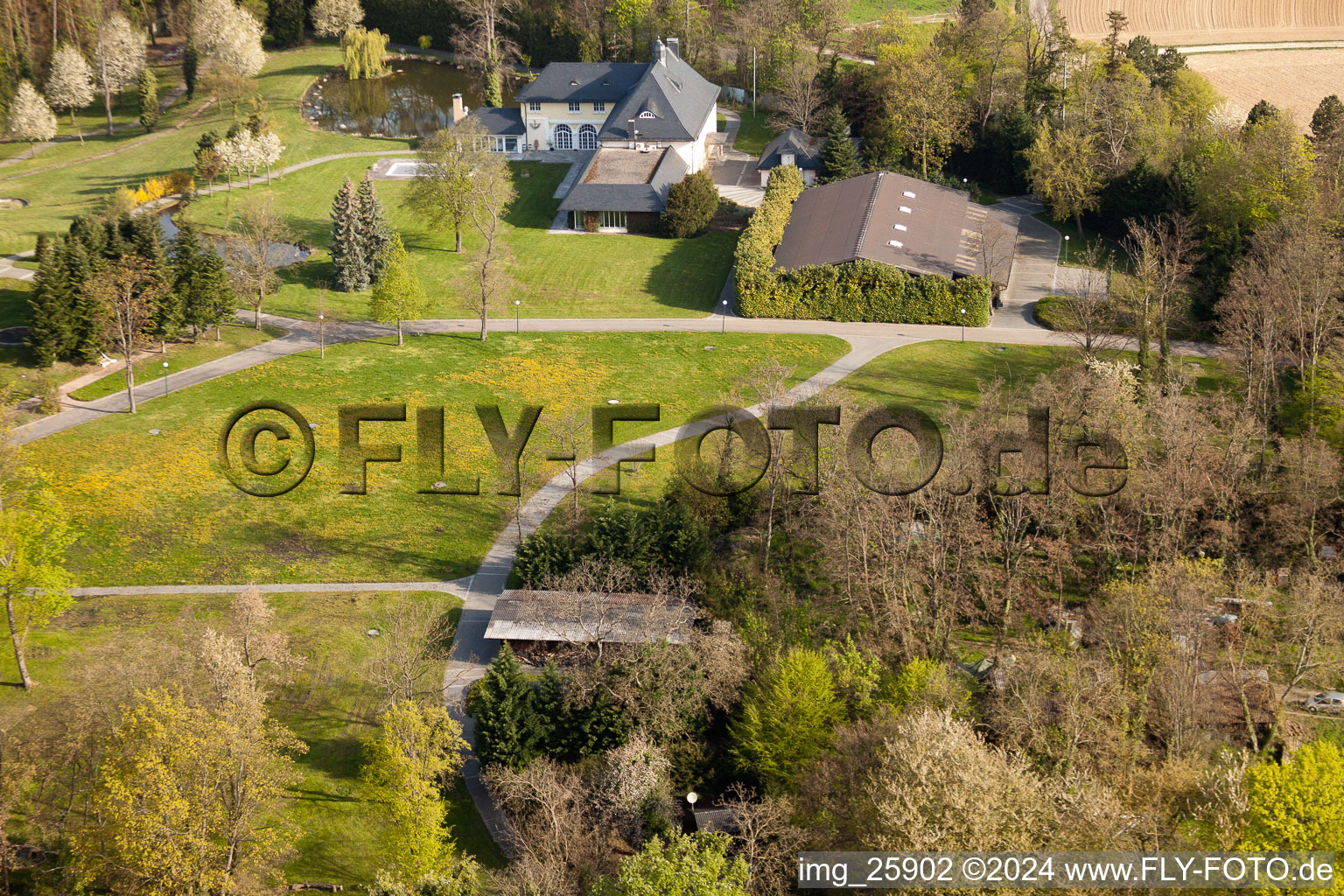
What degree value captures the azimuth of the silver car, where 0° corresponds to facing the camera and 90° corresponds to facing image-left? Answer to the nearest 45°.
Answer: approximately 90°

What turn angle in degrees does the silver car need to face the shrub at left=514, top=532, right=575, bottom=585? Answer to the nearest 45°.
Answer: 0° — it already faces it

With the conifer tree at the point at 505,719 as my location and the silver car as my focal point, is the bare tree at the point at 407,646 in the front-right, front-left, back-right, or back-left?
back-left

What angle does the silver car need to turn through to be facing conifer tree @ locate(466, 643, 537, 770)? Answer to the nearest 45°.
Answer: approximately 45° to its left
